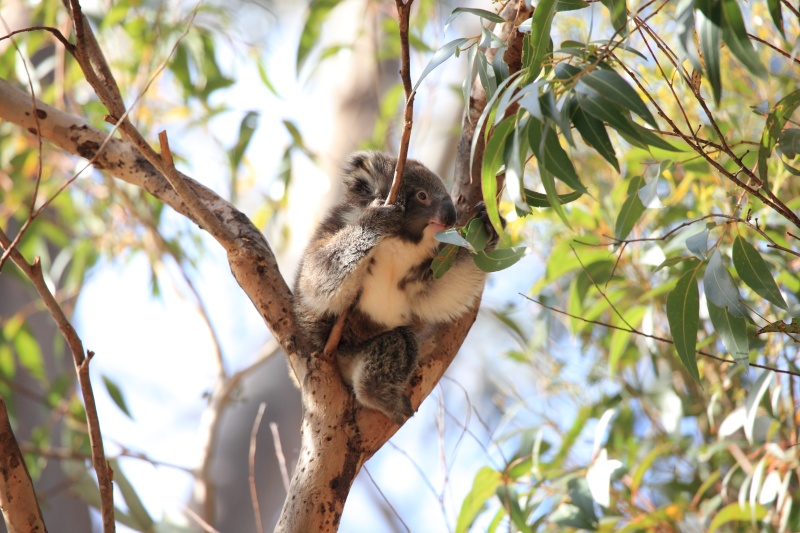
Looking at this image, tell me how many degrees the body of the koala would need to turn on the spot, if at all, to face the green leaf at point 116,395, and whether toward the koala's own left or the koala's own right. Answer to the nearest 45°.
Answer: approximately 180°

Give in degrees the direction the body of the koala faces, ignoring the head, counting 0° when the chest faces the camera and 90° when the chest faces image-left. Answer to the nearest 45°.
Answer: approximately 315°
